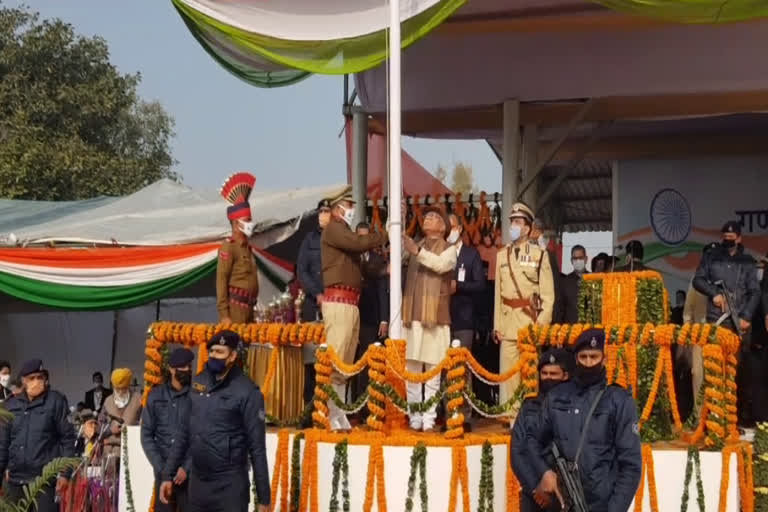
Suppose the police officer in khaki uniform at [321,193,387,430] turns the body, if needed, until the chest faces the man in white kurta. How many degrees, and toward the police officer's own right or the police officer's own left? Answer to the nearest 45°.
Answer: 0° — they already face them

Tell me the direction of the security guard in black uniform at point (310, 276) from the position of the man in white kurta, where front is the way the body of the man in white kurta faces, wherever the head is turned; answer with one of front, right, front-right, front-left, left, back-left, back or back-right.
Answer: right

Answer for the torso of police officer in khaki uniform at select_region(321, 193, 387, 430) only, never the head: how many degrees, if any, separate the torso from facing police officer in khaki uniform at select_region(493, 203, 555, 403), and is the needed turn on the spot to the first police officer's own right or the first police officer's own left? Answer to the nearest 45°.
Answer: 0° — they already face them

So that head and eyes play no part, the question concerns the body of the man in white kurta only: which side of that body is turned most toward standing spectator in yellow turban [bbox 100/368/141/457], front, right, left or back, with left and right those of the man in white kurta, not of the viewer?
right

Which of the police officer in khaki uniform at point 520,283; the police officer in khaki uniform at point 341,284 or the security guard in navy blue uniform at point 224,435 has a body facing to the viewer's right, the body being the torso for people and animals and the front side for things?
the police officer in khaki uniform at point 341,284

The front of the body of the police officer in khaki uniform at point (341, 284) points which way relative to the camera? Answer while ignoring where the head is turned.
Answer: to the viewer's right

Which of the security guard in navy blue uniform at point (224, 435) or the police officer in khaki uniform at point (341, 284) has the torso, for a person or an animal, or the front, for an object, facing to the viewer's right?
the police officer in khaki uniform

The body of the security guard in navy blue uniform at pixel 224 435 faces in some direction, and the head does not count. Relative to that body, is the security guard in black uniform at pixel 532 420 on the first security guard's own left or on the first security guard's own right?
on the first security guard's own left

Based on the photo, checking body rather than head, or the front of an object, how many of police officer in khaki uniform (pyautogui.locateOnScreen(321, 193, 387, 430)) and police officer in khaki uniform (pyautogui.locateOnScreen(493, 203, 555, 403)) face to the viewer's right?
1

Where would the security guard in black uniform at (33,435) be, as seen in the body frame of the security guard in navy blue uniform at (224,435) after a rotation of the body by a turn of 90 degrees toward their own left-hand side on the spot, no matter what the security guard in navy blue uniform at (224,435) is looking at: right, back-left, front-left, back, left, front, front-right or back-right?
back
